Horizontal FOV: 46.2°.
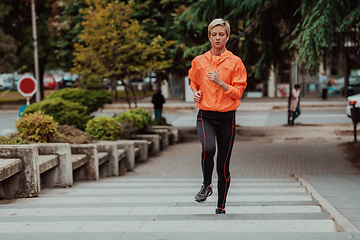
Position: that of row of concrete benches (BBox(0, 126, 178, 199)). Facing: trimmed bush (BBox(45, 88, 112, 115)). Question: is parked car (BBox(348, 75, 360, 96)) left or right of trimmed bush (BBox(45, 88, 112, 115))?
right

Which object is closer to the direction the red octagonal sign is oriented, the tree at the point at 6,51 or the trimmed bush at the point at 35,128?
the trimmed bush

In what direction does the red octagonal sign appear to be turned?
toward the camera

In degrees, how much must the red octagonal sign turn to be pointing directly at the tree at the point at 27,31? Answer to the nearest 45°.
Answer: approximately 180°

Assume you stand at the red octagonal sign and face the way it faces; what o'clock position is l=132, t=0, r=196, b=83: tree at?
The tree is roughly at 8 o'clock from the red octagonal sign.

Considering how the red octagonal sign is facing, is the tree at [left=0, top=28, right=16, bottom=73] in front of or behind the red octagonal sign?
behind

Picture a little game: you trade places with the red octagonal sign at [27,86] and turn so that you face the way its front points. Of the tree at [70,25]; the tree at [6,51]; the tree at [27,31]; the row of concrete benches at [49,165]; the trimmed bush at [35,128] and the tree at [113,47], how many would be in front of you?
2

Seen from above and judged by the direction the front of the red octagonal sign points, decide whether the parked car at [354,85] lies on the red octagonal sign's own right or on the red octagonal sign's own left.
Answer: on the red octagonal sign's own left

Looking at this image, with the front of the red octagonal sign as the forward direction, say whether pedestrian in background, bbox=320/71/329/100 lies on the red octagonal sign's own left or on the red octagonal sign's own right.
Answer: on the red octagonal sign's own left

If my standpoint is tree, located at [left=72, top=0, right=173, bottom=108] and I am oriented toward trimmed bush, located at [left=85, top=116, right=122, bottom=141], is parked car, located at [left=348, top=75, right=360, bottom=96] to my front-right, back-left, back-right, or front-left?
back-left

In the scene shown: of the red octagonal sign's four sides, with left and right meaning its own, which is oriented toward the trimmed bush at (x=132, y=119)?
left

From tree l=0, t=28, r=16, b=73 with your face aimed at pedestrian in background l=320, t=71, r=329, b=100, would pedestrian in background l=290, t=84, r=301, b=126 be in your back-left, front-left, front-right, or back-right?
front-right

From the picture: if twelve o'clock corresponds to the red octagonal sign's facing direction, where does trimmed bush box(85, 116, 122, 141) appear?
The trimmed bush is roughly at 11 o'clock from the red octagonal sign.

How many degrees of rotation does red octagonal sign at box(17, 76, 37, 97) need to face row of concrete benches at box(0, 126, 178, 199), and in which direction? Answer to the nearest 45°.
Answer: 0° — it already faces it

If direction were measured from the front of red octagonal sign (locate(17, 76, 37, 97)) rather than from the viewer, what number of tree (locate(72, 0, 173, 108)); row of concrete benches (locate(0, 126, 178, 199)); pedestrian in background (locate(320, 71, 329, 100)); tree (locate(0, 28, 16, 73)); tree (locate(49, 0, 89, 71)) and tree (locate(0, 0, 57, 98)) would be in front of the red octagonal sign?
1
